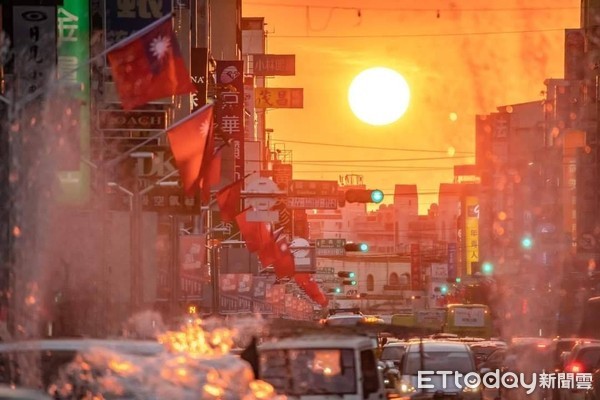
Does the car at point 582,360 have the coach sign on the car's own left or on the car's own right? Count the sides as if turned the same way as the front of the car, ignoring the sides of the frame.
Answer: on the car's own left

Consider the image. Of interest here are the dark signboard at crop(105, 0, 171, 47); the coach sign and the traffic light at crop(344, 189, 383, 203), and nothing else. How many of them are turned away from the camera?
0

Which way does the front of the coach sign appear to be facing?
toward the camera

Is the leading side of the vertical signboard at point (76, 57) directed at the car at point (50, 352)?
yes

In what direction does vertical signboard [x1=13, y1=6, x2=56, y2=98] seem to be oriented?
toward the camera

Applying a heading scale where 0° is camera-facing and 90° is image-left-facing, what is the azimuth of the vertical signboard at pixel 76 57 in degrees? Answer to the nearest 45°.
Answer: approximately 0°

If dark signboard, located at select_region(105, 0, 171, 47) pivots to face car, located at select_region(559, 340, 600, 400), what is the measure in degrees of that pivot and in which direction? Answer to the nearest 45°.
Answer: approximately 45° to its left

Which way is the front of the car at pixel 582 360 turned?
away from the camera

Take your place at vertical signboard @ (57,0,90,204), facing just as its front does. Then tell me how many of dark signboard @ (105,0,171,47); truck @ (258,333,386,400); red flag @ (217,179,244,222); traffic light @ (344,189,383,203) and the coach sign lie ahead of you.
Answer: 1

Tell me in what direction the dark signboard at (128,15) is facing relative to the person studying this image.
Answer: facing the viewer

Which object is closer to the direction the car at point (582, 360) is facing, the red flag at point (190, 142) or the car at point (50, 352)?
the red flag

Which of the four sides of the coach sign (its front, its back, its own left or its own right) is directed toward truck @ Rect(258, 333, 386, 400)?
front
